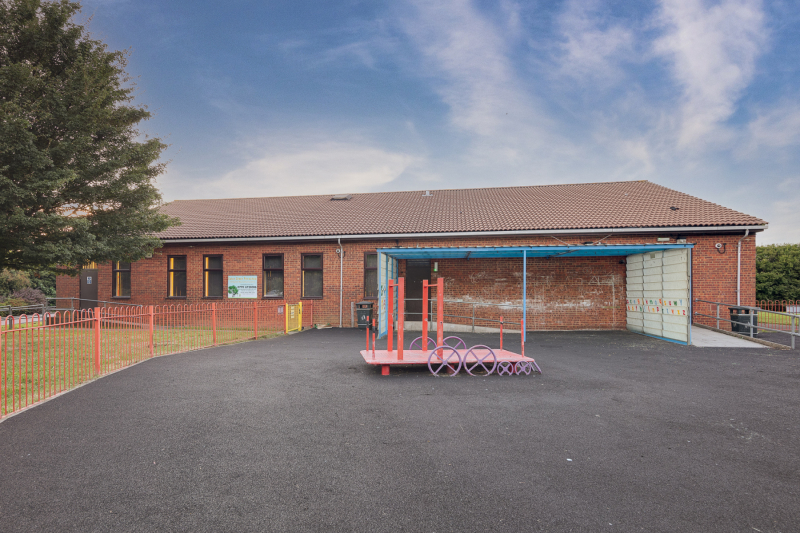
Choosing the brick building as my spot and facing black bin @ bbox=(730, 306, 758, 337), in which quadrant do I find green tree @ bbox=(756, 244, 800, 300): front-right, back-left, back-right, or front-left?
front-left

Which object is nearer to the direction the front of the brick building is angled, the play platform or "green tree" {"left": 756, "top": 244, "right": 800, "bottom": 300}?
the play platform

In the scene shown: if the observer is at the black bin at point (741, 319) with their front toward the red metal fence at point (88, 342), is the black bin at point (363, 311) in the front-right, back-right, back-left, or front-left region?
front-right

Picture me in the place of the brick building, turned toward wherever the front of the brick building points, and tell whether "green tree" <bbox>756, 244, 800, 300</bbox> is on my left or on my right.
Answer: on my left

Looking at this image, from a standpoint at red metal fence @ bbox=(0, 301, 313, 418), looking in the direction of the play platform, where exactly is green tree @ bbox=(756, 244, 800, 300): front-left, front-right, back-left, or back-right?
front-left

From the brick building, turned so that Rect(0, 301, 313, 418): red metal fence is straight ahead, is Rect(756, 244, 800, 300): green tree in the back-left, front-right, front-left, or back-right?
back-left

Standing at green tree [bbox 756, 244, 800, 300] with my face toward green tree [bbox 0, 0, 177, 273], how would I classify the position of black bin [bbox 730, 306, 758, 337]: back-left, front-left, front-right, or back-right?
front-left

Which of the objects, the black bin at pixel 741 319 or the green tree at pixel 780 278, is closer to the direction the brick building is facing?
the black bin

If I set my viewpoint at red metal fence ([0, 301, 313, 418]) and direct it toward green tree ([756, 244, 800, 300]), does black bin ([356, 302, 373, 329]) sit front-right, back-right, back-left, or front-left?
front-left

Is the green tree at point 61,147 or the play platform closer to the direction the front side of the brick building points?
the play platform

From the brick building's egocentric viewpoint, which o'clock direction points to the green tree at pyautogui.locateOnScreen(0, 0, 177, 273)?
The green tree is roughly at 2 o'clock from the brick building.

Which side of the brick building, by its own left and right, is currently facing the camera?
front

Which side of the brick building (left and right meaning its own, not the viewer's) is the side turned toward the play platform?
front
